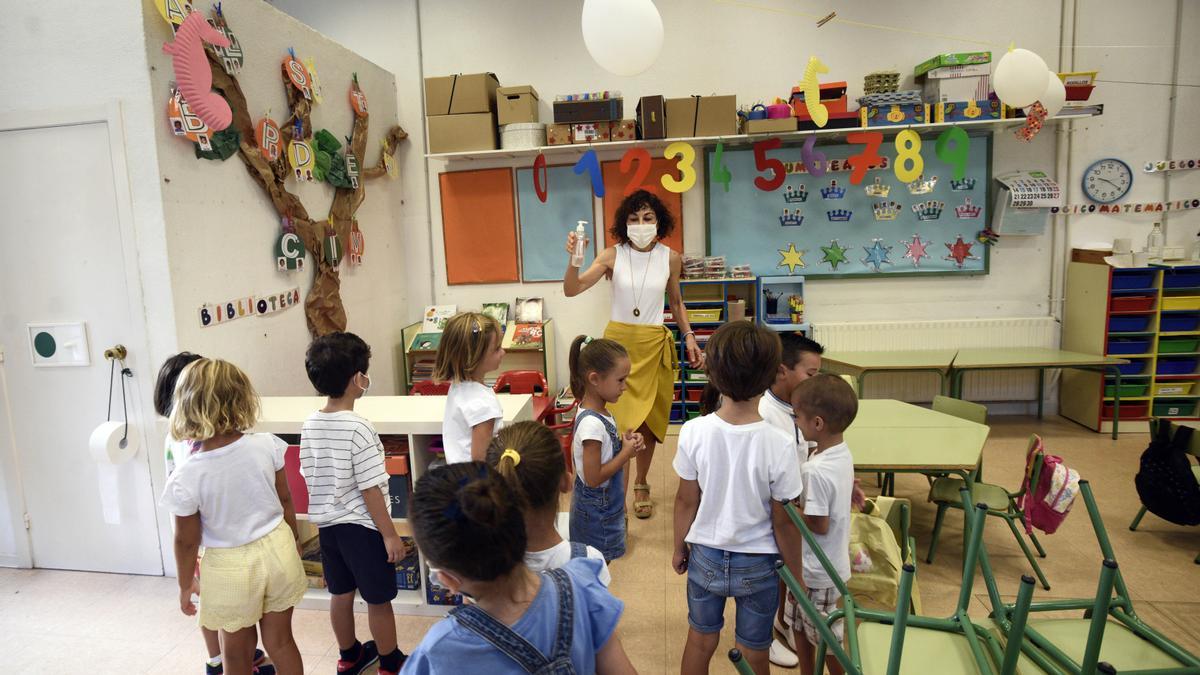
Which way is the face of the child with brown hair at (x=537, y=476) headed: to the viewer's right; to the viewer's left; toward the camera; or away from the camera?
away from the camera

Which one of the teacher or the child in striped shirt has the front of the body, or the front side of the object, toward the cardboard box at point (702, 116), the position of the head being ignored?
the child in striped shirt

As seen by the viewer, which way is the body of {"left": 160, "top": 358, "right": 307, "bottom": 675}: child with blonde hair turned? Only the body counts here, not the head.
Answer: away from the camera

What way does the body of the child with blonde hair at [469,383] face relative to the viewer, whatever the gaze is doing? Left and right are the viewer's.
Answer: facing to the right of the viewer

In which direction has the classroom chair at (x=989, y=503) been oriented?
to the viewer's left

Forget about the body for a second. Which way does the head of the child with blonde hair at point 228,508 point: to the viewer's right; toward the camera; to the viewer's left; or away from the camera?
away from the camera

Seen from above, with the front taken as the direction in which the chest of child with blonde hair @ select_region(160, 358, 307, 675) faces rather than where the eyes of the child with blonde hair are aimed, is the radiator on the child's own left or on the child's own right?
on the child's own right

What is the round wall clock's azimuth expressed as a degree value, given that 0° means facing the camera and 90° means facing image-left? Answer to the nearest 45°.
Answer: approximately 0°

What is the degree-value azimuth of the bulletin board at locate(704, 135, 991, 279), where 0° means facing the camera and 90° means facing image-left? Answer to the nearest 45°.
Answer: approximately 0°
